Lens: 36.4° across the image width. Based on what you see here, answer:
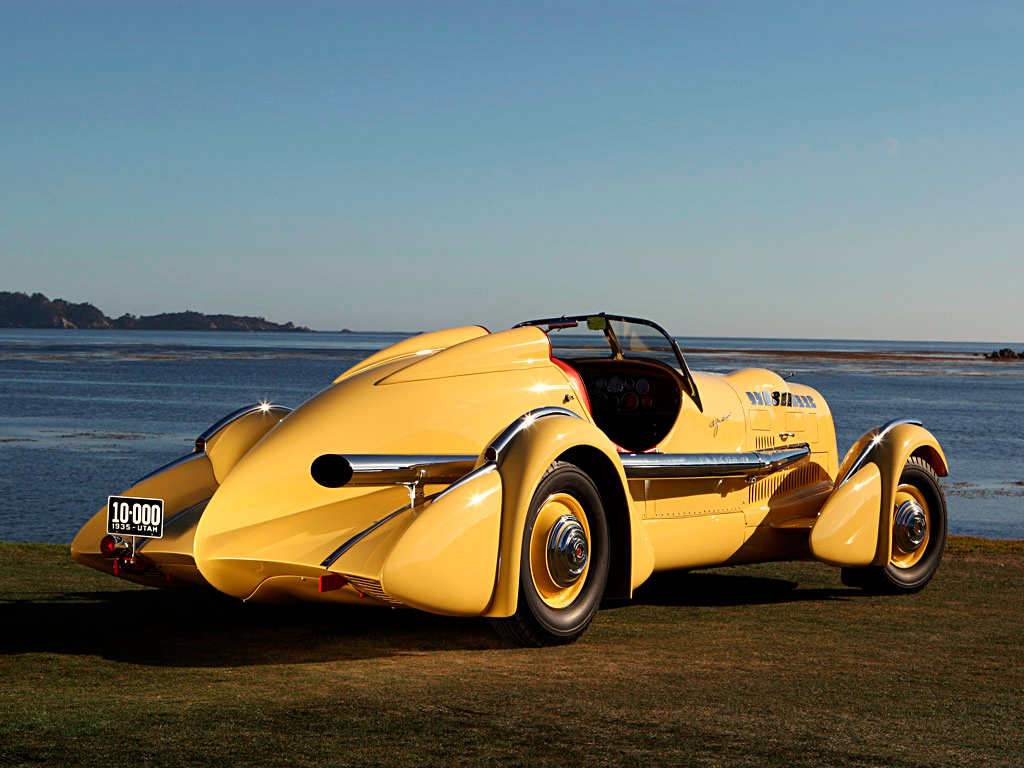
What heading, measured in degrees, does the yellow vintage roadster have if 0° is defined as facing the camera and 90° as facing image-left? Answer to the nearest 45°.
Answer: approximately 225°
